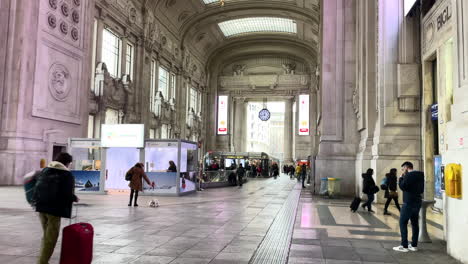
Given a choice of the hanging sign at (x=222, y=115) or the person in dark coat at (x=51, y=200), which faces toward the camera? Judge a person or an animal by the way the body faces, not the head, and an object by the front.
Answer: the hanging sign

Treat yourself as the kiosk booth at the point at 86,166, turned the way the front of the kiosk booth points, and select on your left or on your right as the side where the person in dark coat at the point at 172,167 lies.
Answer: on your left

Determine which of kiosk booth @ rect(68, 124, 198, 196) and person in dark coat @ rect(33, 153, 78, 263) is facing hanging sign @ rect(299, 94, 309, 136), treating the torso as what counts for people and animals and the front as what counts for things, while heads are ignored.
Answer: the person in dark coat

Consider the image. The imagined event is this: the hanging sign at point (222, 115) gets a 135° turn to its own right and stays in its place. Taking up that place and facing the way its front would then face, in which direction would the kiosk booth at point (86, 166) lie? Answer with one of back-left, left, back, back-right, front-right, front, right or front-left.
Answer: back-left

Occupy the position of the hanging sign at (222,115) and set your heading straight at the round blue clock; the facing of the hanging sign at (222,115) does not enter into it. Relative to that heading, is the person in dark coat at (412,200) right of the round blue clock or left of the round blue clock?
right

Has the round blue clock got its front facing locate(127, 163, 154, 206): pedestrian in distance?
yes

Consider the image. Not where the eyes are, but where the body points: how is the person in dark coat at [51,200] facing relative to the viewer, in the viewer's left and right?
facing away from the viewer and to the right of the viewer

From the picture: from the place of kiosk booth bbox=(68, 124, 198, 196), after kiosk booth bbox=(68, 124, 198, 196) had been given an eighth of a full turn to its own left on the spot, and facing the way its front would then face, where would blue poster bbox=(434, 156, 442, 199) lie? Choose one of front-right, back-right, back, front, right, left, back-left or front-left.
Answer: front

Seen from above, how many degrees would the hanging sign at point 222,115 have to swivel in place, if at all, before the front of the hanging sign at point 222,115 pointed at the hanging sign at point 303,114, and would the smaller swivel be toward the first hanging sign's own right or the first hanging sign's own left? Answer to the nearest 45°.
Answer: approximately 45° to the first hanging sign's own left

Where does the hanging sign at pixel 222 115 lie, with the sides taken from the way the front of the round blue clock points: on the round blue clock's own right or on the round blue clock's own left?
on the round blue clock's own right

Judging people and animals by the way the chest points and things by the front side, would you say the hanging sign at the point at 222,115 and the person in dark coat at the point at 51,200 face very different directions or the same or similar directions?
very different directions

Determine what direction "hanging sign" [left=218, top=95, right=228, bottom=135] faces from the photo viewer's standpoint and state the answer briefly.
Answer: facing the viewer

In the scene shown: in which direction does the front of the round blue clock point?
toward the camera

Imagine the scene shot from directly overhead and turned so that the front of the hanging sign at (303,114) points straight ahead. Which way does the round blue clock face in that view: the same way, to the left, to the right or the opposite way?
the same way

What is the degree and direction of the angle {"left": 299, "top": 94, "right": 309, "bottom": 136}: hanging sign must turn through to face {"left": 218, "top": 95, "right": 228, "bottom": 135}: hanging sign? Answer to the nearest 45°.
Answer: approximately 90° to its right

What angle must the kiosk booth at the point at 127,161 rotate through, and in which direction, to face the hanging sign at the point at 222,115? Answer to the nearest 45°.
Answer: approximately 180°

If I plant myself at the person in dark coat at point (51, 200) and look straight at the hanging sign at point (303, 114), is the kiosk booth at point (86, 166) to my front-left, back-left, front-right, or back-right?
front-left

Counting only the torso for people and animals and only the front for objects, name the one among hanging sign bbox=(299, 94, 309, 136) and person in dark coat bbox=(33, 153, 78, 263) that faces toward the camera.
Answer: the hanging sign

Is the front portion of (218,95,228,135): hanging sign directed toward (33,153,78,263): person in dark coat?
yes
